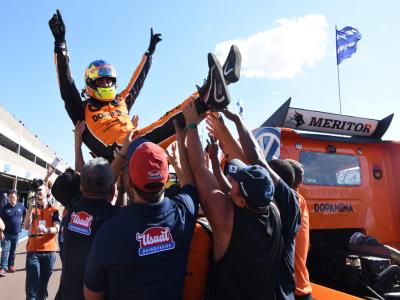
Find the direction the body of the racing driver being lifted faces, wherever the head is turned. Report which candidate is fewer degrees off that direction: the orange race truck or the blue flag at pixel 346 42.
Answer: the orange race truck

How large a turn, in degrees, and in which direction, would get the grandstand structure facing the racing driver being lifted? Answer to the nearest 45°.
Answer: approximately 45° to its right

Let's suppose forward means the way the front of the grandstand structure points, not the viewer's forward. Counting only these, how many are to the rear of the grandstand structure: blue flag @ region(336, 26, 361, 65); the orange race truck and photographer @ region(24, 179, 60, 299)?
0

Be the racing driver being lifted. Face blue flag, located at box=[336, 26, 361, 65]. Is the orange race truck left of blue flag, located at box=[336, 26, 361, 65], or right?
right

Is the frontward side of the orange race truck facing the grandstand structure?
yes

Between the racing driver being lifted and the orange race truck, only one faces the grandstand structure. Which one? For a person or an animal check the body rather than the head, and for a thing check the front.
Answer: the orange race truck

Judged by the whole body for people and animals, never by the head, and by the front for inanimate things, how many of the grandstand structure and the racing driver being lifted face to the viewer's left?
0

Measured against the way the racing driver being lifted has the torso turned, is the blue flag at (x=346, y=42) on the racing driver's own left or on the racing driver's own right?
on the racing driver's own left

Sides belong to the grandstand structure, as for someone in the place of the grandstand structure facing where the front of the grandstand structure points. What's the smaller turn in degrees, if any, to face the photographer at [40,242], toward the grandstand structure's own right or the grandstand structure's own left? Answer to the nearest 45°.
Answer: approximately 45° to the grandstand structure's own right

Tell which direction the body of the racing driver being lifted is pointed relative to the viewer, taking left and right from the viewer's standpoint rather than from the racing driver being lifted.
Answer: facing the viewer and to the right of the viewer

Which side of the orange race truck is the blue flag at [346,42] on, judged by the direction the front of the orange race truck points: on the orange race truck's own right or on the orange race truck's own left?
on the orange race truck's own right

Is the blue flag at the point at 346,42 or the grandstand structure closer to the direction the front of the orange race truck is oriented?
the grandstand structure
